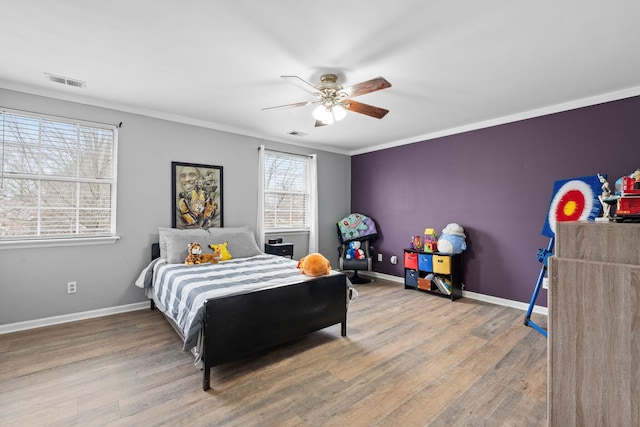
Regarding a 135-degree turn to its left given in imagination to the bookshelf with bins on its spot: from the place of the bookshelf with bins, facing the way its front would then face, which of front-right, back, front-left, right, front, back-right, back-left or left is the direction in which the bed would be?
back-right

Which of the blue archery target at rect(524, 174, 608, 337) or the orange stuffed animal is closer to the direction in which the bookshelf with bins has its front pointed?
the orange stuffed animal

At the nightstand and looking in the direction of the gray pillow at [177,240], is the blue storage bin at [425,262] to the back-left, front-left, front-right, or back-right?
back-left

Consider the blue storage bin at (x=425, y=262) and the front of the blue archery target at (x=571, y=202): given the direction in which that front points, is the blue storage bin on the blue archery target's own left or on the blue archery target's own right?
on the blue archery target's own right

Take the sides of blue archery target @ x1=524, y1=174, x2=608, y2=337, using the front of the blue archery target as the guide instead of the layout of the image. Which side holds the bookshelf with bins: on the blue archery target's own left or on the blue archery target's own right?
on the blue archery target's own right

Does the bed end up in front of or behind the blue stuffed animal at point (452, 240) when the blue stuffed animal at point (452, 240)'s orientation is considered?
in front

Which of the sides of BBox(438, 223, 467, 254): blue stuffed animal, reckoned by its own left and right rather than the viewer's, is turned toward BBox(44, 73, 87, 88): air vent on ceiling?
front

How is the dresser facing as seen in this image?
to the viewer's left

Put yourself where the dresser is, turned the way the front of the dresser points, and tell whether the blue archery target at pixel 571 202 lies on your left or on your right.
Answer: on your right

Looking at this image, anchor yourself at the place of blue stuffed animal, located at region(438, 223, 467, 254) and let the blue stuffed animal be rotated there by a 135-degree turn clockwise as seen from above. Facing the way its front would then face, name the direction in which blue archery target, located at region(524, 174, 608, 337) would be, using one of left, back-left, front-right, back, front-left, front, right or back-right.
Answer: back-right

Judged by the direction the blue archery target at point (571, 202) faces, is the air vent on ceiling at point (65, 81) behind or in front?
in front

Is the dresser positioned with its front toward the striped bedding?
yes

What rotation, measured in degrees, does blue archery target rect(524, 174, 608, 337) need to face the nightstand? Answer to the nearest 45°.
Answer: approximately 45° to its right

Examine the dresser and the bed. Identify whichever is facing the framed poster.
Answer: the dresser

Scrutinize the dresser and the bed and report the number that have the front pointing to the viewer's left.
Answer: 1

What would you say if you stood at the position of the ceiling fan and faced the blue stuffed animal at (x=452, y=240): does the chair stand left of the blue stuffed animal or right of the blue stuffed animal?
left

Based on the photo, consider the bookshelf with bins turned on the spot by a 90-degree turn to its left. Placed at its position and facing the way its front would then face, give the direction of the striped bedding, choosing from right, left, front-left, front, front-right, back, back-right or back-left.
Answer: right
